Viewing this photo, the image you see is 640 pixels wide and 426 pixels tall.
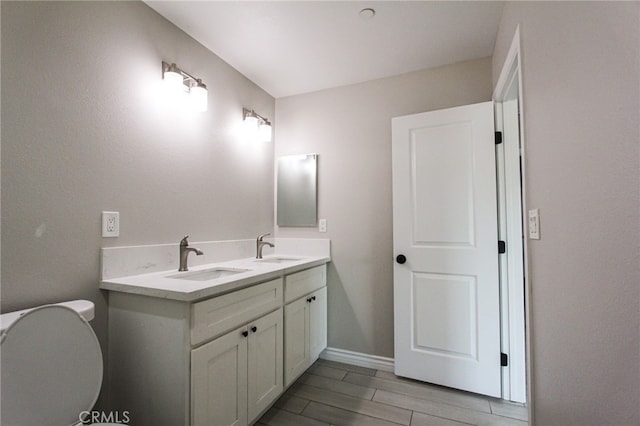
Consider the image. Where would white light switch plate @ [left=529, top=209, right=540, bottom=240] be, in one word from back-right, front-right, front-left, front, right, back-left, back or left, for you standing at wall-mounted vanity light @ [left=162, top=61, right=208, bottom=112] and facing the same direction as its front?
front

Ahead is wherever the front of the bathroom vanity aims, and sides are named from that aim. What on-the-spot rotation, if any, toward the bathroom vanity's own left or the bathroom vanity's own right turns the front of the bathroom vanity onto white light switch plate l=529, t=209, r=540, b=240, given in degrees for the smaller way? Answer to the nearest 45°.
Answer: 0° — it already faces it

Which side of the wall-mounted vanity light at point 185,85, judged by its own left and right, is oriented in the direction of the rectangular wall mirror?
left

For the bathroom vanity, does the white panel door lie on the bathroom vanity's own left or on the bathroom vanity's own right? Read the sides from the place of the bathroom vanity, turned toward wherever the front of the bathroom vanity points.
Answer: on the bathroom vanity's own left

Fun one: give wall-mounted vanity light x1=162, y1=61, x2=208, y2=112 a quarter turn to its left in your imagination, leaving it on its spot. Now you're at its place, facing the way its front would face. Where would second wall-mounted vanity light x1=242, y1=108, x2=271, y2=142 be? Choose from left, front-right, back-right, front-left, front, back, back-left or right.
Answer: front

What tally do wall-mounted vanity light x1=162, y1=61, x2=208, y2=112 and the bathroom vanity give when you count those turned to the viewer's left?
0

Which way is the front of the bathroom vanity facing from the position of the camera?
facing the viewer and to the right of the viewer

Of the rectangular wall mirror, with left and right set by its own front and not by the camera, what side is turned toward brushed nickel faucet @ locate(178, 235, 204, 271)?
front

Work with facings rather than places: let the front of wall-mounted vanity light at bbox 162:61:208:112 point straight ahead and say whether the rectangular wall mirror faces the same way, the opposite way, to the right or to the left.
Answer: to the right

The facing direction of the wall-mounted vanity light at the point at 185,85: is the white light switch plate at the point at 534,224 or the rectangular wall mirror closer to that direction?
the white light switch plate

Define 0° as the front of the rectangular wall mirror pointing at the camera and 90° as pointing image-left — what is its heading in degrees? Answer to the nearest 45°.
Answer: approximately 45°

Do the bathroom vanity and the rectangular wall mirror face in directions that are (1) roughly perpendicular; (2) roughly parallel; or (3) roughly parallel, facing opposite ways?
roughly perpendicular
